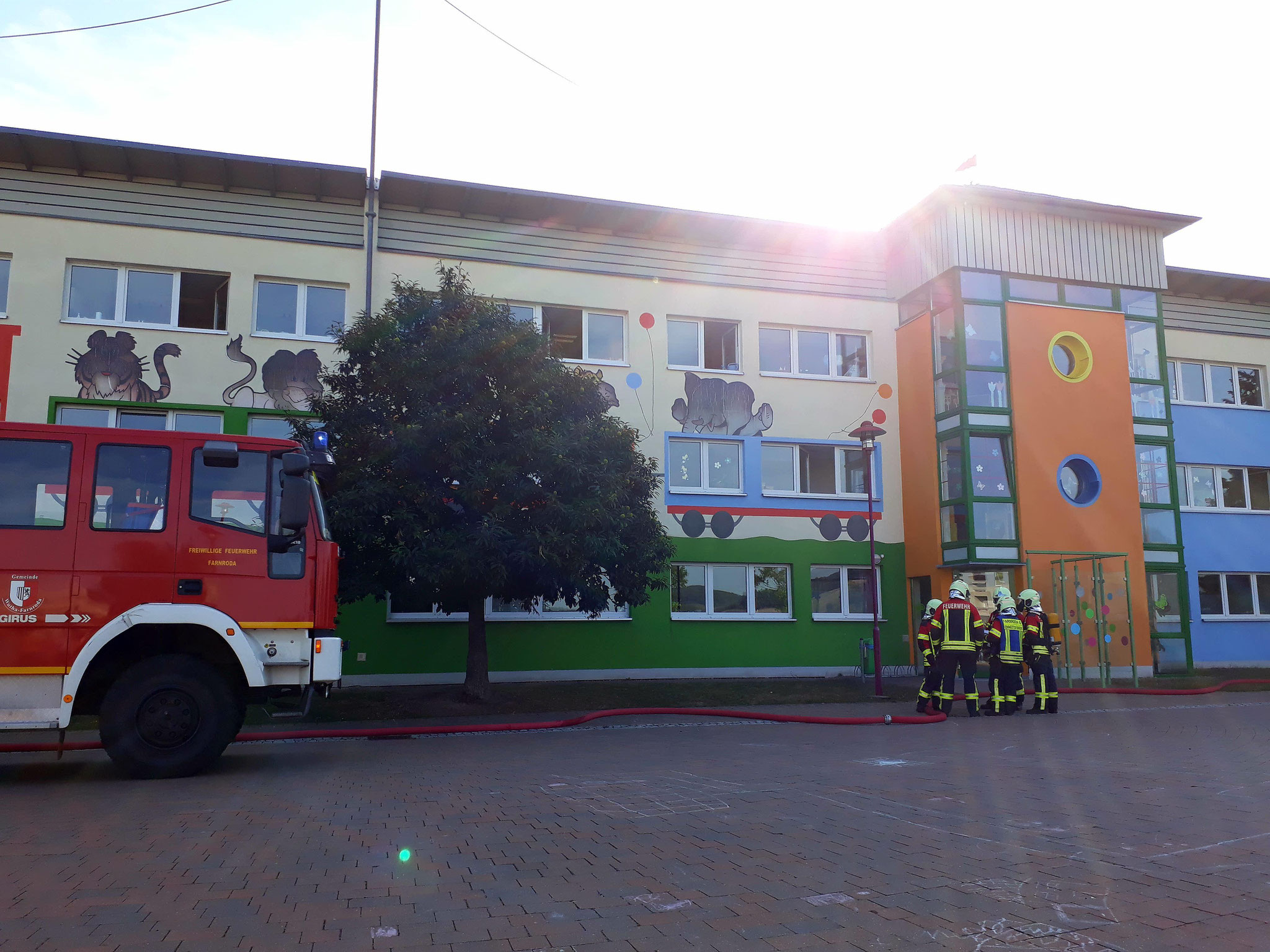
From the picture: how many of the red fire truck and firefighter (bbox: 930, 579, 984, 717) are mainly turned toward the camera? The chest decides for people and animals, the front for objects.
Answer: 0

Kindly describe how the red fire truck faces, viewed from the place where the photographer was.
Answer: facing to the right of the viewer

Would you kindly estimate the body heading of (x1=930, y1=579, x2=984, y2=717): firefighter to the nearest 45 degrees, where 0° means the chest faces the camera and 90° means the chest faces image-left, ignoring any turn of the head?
approximately 180°

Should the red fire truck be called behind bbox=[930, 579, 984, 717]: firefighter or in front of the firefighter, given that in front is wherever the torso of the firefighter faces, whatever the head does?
behind

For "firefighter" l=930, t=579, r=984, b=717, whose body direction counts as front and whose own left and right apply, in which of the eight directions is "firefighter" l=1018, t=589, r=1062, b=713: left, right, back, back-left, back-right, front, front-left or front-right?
front-right

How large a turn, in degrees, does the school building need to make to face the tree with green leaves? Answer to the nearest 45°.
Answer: approximately 45° to its right

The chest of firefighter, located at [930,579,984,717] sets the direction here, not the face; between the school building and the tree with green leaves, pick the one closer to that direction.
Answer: the school building

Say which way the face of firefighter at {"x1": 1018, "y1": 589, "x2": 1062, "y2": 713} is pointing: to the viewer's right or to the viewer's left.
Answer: to the viewer's left

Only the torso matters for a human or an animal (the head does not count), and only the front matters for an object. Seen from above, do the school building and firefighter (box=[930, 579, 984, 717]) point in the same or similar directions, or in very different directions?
very different directions

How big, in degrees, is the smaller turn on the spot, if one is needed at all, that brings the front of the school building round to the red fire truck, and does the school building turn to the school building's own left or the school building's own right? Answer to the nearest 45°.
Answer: approximately 45° to the school building's own right

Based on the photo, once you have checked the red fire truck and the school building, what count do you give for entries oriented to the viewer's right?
1

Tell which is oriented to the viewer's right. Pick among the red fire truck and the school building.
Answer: the red fire truck

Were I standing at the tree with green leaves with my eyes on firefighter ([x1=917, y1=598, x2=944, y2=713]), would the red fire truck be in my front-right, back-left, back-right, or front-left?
back-right
